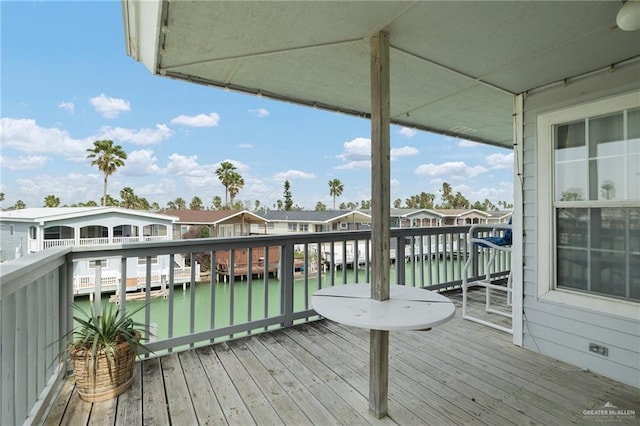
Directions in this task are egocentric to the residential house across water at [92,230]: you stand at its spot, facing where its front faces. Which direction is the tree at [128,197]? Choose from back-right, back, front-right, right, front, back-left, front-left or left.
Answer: back-left

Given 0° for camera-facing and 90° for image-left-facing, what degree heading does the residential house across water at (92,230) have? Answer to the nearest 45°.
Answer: approximately 315°

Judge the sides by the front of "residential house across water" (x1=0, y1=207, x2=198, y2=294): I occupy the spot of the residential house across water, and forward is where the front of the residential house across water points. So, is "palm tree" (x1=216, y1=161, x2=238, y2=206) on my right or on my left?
on my left

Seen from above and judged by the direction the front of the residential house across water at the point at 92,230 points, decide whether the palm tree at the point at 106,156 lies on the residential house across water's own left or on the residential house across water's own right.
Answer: on the residential house across water's own left

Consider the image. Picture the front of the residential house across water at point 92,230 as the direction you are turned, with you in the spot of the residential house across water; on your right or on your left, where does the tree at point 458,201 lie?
on your left

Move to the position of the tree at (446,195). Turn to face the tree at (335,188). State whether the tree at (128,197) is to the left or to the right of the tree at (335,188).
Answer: left

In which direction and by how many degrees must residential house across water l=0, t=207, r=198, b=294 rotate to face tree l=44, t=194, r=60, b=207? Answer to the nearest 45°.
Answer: approximately 135° to its left

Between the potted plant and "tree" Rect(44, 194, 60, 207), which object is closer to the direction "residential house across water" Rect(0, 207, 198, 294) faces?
the potted plant

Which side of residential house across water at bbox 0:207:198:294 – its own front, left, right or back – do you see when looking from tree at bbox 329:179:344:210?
left
